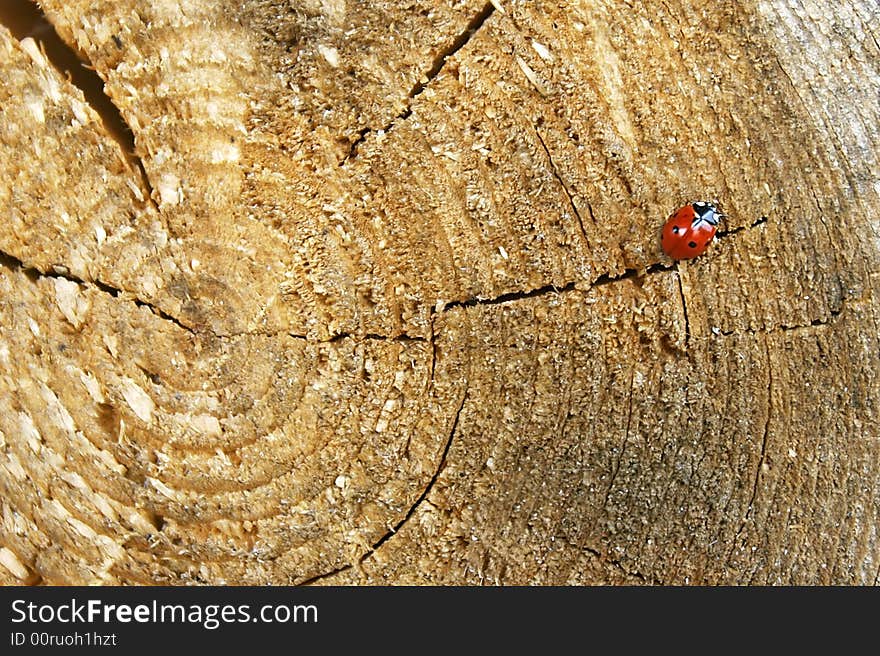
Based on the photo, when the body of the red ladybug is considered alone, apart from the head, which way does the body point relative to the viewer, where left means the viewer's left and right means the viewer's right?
facing away from the viewer and to the right of the viewer
